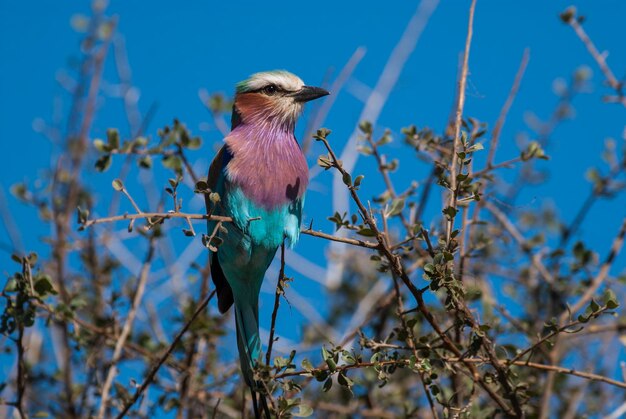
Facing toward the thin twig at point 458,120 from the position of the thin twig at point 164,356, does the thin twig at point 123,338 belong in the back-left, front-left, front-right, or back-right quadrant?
back-left

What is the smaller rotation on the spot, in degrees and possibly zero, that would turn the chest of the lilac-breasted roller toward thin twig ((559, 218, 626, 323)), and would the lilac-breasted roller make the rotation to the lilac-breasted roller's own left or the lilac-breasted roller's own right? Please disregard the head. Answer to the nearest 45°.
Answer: approximately 45° to the lilac-breasted roller's own left

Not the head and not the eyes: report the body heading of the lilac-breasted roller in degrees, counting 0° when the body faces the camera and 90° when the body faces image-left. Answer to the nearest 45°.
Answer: approximately 315°
